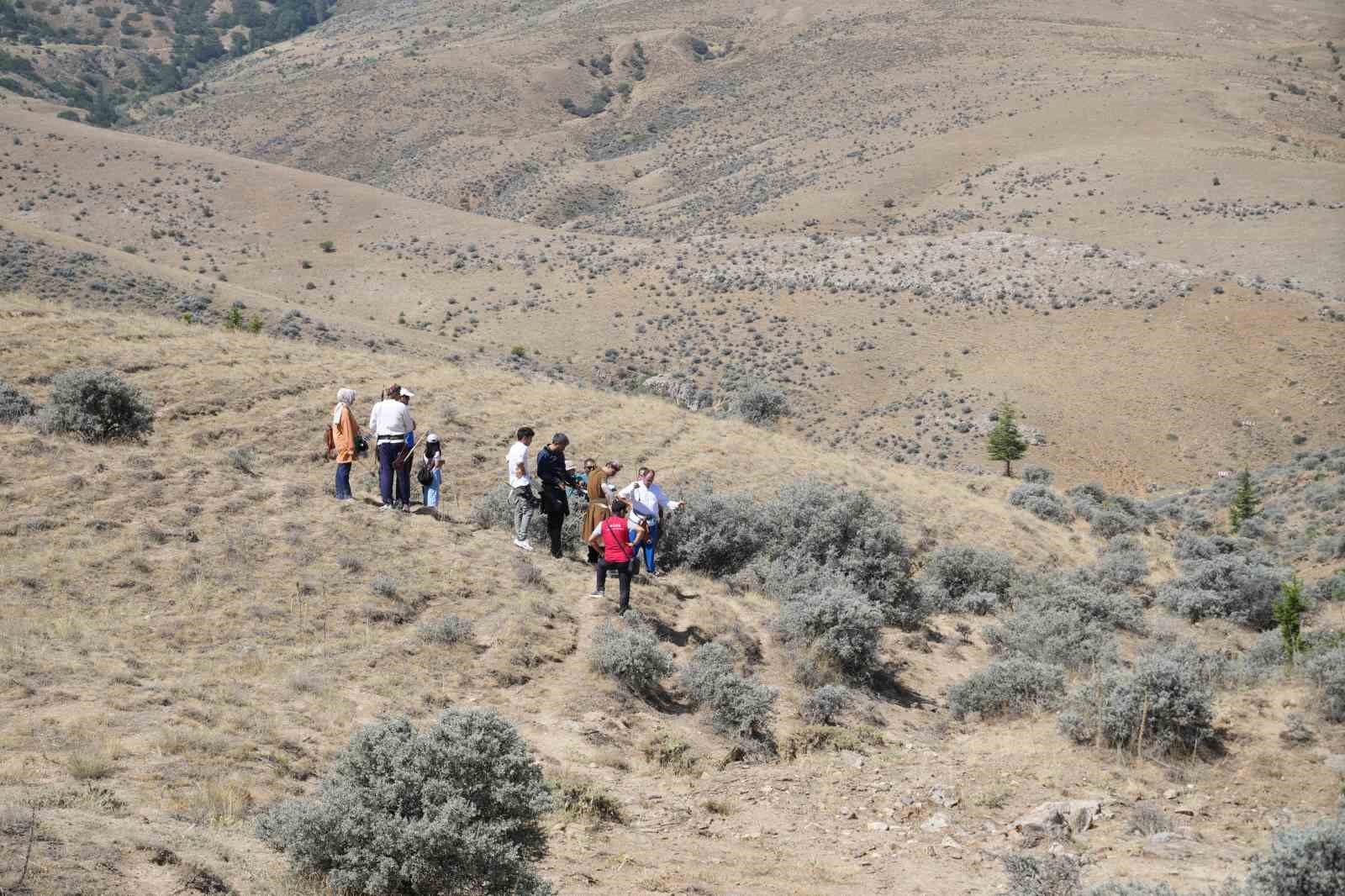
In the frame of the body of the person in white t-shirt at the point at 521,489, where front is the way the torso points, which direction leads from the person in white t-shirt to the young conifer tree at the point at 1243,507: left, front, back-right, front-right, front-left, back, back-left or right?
front-left

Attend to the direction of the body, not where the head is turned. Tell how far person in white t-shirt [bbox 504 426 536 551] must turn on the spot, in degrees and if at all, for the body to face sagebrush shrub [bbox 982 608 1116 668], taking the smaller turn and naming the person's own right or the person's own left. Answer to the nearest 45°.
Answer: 0° — they already face it

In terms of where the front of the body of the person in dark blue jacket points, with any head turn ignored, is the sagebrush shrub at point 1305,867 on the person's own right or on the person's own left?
on the person's own right

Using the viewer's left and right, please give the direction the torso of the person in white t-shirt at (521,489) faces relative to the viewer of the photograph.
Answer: facing to the right of the viewer

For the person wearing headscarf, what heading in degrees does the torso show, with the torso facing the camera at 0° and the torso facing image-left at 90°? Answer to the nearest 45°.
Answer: approximately 270°

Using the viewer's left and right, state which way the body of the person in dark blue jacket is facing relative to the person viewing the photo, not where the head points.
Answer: facing to the right of the viewer

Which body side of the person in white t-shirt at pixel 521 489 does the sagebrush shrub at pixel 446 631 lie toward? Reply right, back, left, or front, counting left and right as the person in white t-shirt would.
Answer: right

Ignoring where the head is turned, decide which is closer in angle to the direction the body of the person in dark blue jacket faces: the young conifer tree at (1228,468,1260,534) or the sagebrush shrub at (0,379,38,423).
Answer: the young conifer tree

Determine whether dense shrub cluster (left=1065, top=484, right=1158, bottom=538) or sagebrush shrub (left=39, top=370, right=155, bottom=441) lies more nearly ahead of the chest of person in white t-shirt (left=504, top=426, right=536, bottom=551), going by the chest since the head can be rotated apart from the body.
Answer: the dense shrub cluster
